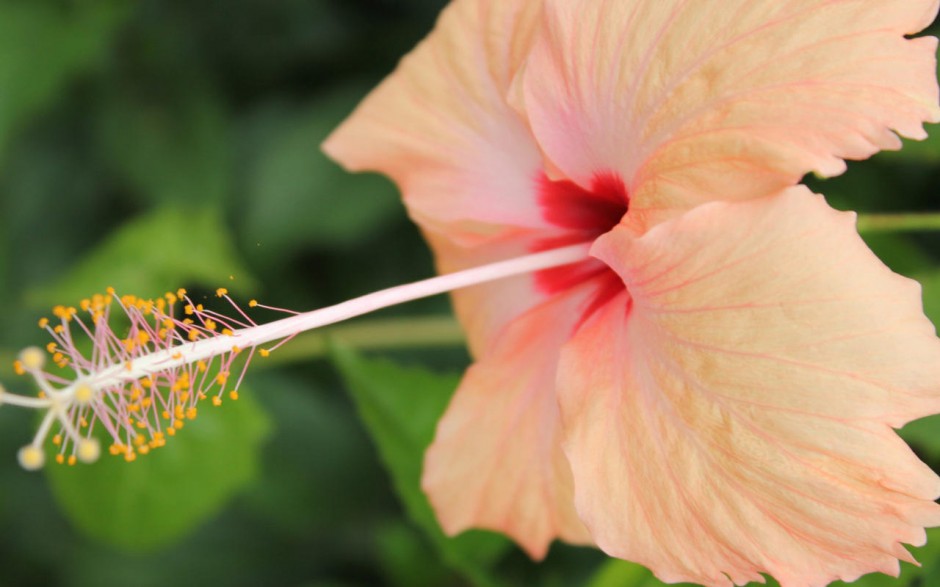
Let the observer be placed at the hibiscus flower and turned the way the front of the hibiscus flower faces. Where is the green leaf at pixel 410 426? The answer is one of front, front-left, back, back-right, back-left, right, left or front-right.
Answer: right

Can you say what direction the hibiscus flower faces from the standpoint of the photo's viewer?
facing the viewer and to the left of the viewer

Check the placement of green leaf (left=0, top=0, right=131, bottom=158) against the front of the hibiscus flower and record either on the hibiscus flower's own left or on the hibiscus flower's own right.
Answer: on the hibiscus flower's own right

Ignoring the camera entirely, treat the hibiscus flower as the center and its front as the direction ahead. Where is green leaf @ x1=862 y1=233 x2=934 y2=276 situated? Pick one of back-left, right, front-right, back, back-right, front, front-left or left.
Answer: back
